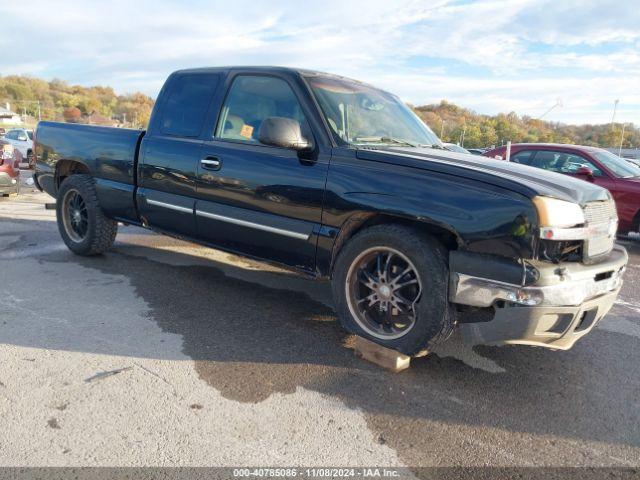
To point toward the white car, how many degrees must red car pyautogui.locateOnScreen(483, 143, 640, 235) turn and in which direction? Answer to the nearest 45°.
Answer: approximately 135° to its right

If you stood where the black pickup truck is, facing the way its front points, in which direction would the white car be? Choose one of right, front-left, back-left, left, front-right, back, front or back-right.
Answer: back

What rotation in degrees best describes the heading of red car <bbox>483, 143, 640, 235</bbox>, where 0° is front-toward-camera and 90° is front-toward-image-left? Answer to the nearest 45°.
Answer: approximately 315°

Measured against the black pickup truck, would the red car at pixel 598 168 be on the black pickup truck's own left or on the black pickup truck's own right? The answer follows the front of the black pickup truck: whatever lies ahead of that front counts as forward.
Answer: on the black pickup truck's own left

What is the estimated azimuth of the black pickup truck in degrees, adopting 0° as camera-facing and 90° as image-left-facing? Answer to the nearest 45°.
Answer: approximately 315°

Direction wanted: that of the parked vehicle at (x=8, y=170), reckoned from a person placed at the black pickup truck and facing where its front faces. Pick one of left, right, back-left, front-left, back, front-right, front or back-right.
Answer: back
